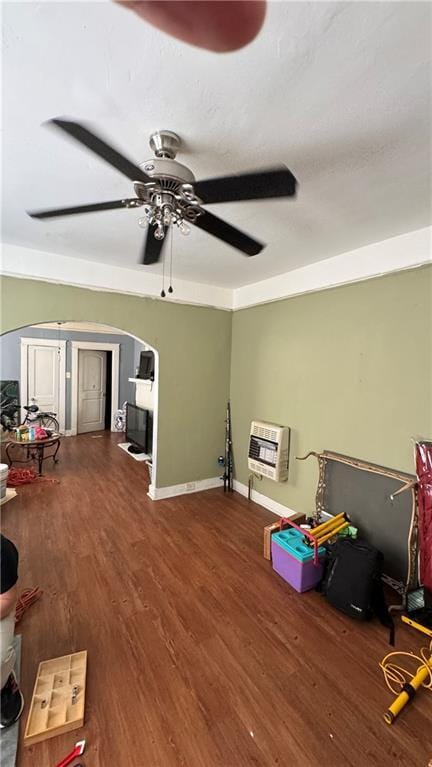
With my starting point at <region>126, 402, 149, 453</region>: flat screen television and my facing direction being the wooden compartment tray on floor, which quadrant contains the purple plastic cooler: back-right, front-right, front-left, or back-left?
front-left

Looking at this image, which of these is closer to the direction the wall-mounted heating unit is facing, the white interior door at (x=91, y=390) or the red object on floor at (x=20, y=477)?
the red object on floor

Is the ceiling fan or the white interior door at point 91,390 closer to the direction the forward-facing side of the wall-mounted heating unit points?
the ceiling fan

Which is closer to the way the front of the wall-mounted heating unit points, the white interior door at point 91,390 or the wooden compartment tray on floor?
the wooden compartment tray on floor

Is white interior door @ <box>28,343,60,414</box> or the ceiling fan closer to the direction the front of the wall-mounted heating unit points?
the ceiling fan

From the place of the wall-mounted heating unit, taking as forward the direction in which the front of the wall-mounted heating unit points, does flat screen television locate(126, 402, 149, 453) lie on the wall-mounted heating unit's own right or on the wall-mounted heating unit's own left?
on the wall-mounted heating unit's own right

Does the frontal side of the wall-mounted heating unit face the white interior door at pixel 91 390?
no

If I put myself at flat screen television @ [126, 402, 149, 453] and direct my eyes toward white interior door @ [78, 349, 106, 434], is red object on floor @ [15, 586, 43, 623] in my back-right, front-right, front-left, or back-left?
back-left

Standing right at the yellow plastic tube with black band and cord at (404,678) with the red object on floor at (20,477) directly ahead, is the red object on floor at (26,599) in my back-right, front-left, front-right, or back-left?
front-left

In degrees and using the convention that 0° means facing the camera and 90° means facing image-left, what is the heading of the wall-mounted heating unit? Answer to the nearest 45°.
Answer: approximately 45°

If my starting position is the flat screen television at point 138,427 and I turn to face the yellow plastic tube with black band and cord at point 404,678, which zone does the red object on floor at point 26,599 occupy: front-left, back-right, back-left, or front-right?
front-right

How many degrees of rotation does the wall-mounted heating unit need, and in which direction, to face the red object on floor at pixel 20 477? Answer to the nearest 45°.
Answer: approximately 45° to its right

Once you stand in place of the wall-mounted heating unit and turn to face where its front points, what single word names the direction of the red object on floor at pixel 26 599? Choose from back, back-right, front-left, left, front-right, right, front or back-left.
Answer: front

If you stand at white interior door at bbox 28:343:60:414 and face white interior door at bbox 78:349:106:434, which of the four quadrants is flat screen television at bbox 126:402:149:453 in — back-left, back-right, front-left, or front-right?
front-right

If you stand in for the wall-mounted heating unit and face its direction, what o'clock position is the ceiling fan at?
The ceiling fan is roughly at 11 o'clock from the wall-mounted heating unit.

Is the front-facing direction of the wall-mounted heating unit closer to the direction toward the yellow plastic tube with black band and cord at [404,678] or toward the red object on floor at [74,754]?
the red object on floor

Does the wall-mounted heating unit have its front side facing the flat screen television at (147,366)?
no
